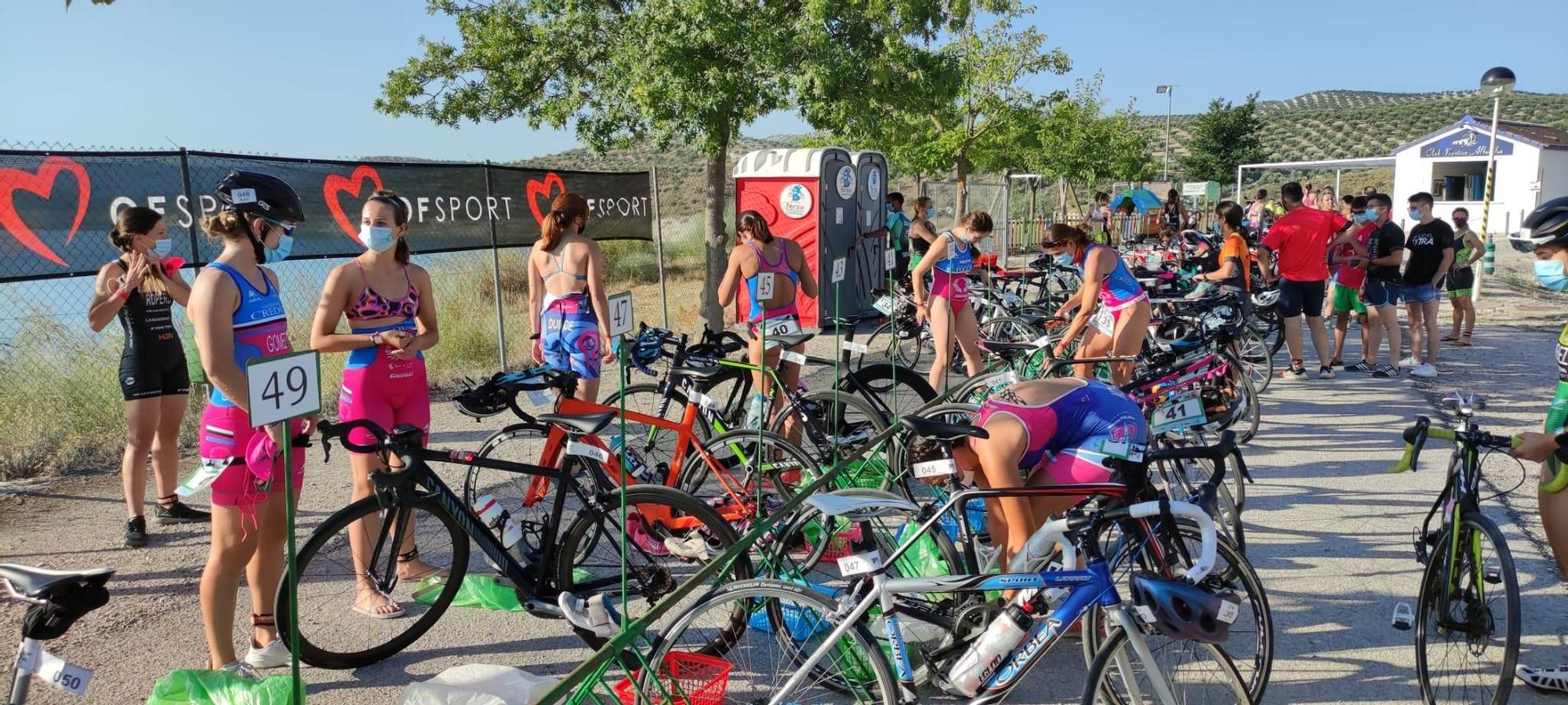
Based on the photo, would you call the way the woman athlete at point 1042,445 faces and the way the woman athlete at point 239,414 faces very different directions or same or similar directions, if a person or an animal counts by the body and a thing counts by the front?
very different directions

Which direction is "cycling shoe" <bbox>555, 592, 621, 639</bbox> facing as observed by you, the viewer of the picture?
facing to the left of the viewer

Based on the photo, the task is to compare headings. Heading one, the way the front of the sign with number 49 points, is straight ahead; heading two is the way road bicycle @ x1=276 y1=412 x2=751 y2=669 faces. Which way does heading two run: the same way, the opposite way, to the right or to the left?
to the right

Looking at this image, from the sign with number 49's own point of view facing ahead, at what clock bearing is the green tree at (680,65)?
The green tree is roughly at 7 o'clock from the sign with number 49.

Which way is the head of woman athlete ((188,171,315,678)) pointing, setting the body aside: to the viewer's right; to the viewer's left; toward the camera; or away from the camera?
to the viewer's right

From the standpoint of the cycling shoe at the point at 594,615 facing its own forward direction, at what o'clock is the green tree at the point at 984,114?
The green tree is roughly at 4 o'clock from the cycling shoe.

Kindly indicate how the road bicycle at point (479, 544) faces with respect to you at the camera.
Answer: facing to the left of the viewer

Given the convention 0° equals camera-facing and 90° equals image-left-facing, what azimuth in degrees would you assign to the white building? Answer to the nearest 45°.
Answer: approximately 45°

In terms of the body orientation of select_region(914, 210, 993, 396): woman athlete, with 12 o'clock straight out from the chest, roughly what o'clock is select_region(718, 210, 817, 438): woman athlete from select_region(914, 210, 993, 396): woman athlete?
select_region(718, 210, 817, 438): woman athlete is roughly at 3 o'clock from select_region(914, 210, 993, 396): woman athlete.

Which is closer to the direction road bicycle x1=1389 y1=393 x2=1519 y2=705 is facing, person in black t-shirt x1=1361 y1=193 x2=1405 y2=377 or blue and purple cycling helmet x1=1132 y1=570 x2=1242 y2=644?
the blue and purple cycling helmet

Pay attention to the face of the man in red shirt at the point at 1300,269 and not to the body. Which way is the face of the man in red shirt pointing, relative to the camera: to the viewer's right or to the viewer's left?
to the viewer's left

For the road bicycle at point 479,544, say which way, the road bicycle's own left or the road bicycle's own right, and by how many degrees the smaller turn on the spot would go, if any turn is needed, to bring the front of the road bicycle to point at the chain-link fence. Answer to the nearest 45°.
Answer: approximately 45° to the road bicycle's own right

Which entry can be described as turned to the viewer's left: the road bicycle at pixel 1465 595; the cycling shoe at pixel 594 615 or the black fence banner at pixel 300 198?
the cycling shoe

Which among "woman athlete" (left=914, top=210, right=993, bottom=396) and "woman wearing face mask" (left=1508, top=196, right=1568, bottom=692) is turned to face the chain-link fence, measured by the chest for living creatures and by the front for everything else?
the woman wearing face mask

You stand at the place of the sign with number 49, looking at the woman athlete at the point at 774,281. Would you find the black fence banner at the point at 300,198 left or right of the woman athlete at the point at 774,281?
left

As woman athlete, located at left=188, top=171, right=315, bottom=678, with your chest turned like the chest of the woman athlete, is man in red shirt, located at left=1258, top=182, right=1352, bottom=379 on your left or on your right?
on your left
